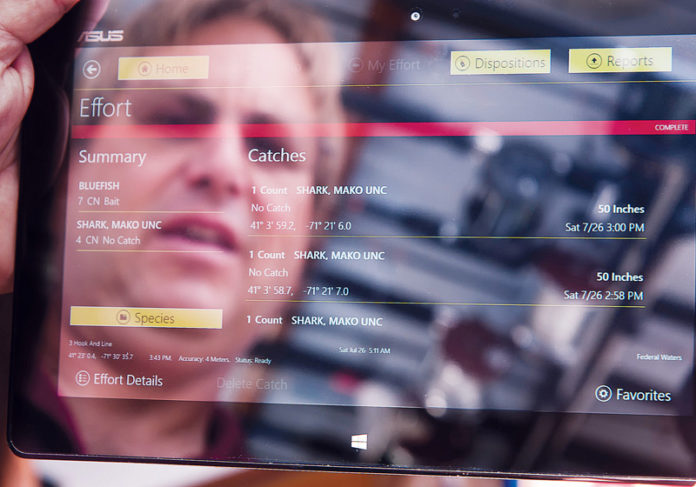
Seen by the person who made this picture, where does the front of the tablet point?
facing the viewer
